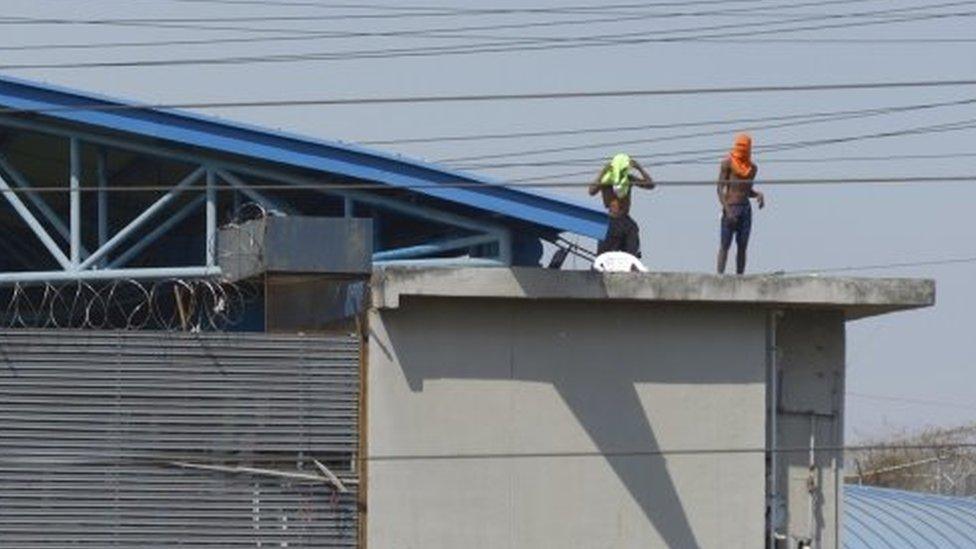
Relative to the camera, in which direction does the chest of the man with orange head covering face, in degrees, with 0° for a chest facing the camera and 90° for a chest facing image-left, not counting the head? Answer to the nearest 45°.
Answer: approximately 315°

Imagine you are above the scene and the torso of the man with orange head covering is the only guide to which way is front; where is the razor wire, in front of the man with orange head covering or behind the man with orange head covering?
behind

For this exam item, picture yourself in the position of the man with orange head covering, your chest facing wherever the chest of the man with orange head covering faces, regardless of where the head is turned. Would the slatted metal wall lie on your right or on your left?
on your right
